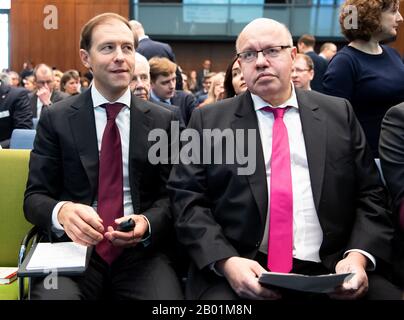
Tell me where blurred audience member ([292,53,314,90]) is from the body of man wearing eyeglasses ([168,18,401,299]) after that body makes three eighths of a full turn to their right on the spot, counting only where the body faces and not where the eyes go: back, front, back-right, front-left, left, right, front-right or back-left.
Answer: front-right

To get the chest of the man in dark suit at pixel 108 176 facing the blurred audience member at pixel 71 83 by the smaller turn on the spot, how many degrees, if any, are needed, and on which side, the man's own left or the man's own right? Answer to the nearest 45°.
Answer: approximately 180°

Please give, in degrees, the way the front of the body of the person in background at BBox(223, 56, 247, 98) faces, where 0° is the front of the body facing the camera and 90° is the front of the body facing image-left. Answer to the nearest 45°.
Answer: approximately 315°

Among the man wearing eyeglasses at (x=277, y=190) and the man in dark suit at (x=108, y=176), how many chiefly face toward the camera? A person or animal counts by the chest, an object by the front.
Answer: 2

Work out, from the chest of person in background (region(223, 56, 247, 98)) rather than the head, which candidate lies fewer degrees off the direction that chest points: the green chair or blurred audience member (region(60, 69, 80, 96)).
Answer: the green chair

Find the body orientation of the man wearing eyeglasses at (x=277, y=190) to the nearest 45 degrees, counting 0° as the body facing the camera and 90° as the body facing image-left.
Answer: approximately 0°
